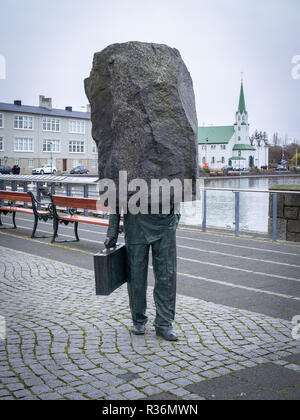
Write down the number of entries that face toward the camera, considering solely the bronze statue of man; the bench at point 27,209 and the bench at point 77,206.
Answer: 1

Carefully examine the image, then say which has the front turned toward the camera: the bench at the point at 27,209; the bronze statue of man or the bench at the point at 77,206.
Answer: the bronze statue of man

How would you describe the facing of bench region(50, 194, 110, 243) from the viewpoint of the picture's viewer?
facing away from the viewer and to the right of the viewer

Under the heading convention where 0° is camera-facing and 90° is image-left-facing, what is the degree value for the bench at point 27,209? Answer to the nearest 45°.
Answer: approximately 225°

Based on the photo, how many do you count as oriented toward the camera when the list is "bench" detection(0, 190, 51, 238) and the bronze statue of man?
1

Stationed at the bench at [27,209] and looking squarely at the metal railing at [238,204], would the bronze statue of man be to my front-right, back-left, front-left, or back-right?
front-right

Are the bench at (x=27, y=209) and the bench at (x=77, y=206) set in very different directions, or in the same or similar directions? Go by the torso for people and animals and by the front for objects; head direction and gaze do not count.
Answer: same or similar directions

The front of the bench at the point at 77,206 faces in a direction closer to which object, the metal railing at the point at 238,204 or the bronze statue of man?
the metal railing

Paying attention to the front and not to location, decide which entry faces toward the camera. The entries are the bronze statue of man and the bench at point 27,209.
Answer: the bronze statue of man

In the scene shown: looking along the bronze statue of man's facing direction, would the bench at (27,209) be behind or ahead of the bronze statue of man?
behind

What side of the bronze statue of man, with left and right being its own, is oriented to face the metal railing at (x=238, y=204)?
back

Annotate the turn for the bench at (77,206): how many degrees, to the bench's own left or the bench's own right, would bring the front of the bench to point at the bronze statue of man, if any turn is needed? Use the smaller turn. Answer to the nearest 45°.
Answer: approximately 135° to the bench's own right

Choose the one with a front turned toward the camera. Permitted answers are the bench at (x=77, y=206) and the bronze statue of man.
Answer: the bronze statue of man

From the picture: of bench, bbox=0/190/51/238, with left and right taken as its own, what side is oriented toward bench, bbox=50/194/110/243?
right

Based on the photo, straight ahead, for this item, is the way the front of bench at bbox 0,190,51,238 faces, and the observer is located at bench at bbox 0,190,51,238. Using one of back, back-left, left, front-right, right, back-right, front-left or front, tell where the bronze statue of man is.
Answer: back-right

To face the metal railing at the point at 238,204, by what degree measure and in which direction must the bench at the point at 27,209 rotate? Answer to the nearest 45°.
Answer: approximately 45° to its right

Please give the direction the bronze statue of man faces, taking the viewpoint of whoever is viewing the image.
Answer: facing the viewer
